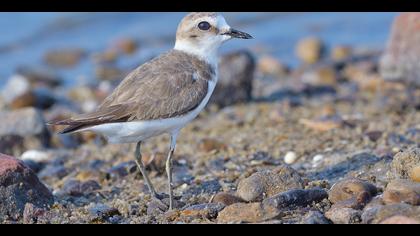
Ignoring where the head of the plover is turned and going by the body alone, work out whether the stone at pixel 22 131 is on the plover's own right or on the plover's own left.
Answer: on the plover's own left

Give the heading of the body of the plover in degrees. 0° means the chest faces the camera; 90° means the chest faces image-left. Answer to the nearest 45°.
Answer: approximately 270°

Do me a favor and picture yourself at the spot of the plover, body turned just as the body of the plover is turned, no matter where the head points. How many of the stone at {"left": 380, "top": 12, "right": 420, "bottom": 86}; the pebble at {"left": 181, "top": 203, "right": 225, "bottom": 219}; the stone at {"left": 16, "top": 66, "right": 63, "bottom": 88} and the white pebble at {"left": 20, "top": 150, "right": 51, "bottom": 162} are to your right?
1

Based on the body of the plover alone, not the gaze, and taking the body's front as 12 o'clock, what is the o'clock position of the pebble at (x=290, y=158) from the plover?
The pebble is roughly at 11 o'clock from the plover.

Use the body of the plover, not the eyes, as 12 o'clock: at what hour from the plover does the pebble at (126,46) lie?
The pebble is roughly at 9 o'clock from the plover.

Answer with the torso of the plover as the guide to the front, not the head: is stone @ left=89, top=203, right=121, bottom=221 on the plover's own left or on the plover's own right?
on the plover's own right

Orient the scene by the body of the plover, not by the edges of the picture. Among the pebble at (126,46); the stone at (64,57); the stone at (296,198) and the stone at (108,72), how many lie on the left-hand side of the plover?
3

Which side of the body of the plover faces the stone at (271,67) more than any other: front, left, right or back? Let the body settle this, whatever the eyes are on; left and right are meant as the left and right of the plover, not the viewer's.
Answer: left

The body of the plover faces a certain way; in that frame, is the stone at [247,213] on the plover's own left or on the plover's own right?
on the plover's own right

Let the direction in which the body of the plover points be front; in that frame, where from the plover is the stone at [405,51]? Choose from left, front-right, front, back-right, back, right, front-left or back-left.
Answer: front-left

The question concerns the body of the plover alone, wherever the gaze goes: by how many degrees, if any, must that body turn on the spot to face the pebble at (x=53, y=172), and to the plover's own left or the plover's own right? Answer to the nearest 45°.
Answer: approximately 135° to the plover's own left

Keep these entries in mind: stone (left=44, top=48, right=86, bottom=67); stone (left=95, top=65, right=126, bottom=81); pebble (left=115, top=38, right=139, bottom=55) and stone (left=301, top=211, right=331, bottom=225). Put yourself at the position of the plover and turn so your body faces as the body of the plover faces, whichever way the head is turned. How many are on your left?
3

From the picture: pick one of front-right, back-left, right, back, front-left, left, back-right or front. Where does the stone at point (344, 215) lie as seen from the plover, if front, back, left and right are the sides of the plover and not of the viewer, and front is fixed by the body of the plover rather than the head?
front-right

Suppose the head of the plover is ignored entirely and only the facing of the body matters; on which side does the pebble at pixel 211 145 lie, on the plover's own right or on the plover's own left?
on the plover's own left

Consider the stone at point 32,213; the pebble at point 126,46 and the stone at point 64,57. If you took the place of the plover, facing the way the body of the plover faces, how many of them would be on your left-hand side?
2
